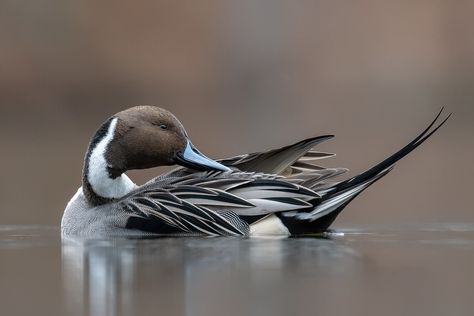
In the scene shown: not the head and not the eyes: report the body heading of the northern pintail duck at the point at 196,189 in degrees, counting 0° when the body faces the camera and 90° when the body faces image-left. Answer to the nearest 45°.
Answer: approximately 90°
